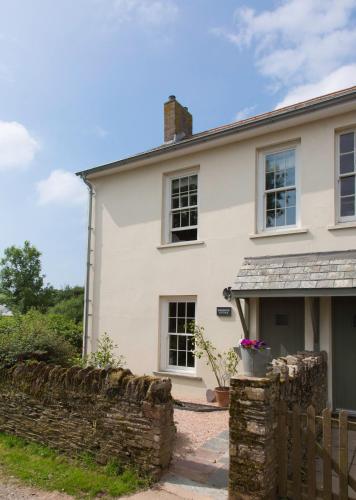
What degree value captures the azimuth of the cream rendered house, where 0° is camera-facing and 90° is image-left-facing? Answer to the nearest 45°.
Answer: approximately 45°

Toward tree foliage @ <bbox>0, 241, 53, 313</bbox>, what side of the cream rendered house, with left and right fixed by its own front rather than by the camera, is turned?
right

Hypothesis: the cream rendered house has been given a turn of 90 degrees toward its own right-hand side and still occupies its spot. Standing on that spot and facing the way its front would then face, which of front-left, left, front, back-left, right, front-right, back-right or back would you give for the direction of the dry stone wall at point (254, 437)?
back-left

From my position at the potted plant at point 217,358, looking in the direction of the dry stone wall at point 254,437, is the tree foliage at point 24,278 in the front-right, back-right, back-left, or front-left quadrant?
back-right

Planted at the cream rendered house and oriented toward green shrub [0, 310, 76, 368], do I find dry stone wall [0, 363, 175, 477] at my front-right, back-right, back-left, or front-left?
front-left

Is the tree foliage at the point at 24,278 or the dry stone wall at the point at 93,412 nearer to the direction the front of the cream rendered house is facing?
the dry stone wall

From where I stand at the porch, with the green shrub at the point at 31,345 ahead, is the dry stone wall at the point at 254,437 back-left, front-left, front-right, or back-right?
front-left
